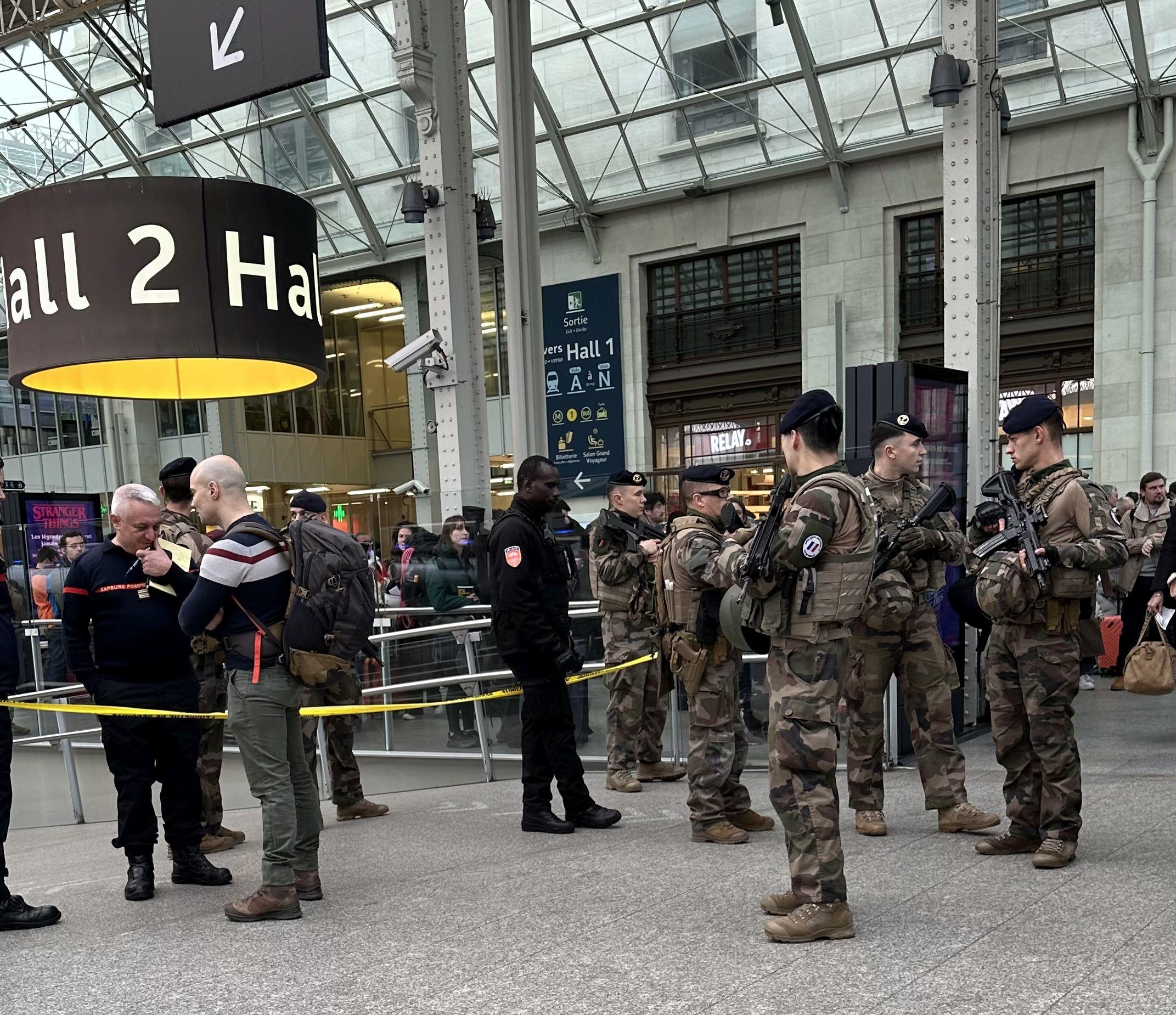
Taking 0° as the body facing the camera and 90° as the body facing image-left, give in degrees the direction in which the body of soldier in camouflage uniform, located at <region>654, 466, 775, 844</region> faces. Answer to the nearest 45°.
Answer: approximately 270°

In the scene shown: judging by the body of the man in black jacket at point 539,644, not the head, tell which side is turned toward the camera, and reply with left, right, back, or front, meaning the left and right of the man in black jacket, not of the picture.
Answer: right

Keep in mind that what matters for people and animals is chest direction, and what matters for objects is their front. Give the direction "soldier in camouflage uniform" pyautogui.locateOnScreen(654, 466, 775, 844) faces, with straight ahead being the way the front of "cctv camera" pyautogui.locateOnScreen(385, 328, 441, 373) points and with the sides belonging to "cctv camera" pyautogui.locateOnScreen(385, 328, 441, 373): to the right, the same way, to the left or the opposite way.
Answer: the opposite way

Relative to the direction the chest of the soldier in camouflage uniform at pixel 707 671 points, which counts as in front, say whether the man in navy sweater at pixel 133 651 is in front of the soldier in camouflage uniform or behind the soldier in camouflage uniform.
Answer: behind

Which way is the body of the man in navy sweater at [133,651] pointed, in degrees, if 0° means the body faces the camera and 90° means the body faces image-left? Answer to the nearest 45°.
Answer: approximately 315°

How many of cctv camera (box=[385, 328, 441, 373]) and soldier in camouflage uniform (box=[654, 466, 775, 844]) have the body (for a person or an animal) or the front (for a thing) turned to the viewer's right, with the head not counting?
1

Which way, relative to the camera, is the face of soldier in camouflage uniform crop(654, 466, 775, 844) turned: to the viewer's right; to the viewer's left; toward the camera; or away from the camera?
to the viewer's right

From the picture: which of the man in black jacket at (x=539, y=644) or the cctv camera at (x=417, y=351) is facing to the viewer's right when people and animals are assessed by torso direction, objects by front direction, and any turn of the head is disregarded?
the man in black jacket

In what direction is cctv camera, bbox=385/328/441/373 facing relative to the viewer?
to the viewer's left

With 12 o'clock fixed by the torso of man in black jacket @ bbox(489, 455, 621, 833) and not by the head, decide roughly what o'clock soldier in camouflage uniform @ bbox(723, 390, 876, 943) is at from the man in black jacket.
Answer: The soldier in camouflage uniform is roughly at 2 o'clock from the man in black jacket.

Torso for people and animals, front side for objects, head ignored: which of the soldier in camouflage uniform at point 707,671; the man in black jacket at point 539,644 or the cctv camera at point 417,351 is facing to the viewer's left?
the cctv camera
